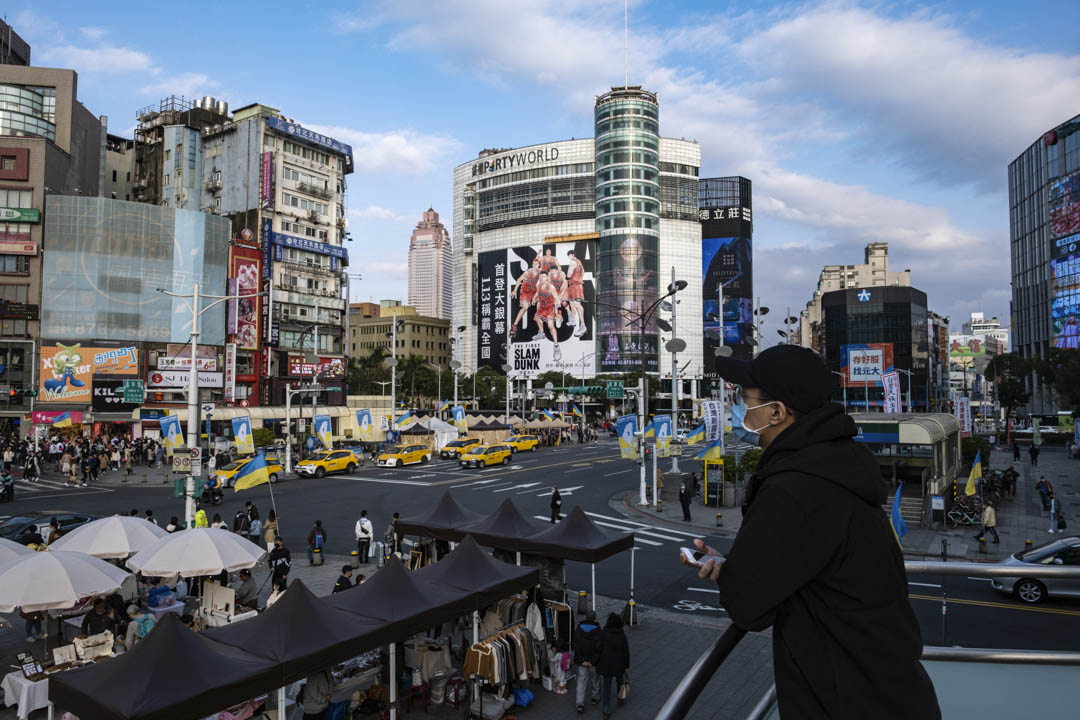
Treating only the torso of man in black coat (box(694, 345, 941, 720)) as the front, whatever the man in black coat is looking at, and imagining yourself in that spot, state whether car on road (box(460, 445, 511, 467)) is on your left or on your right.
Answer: on your right

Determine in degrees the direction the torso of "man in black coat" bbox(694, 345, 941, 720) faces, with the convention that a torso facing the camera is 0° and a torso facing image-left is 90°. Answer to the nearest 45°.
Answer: approximately 90°

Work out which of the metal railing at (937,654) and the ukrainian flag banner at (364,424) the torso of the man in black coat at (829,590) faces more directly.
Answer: the ukrainian flag banner

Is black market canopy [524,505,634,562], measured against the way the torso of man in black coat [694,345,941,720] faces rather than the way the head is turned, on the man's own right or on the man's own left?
on the man's own right
